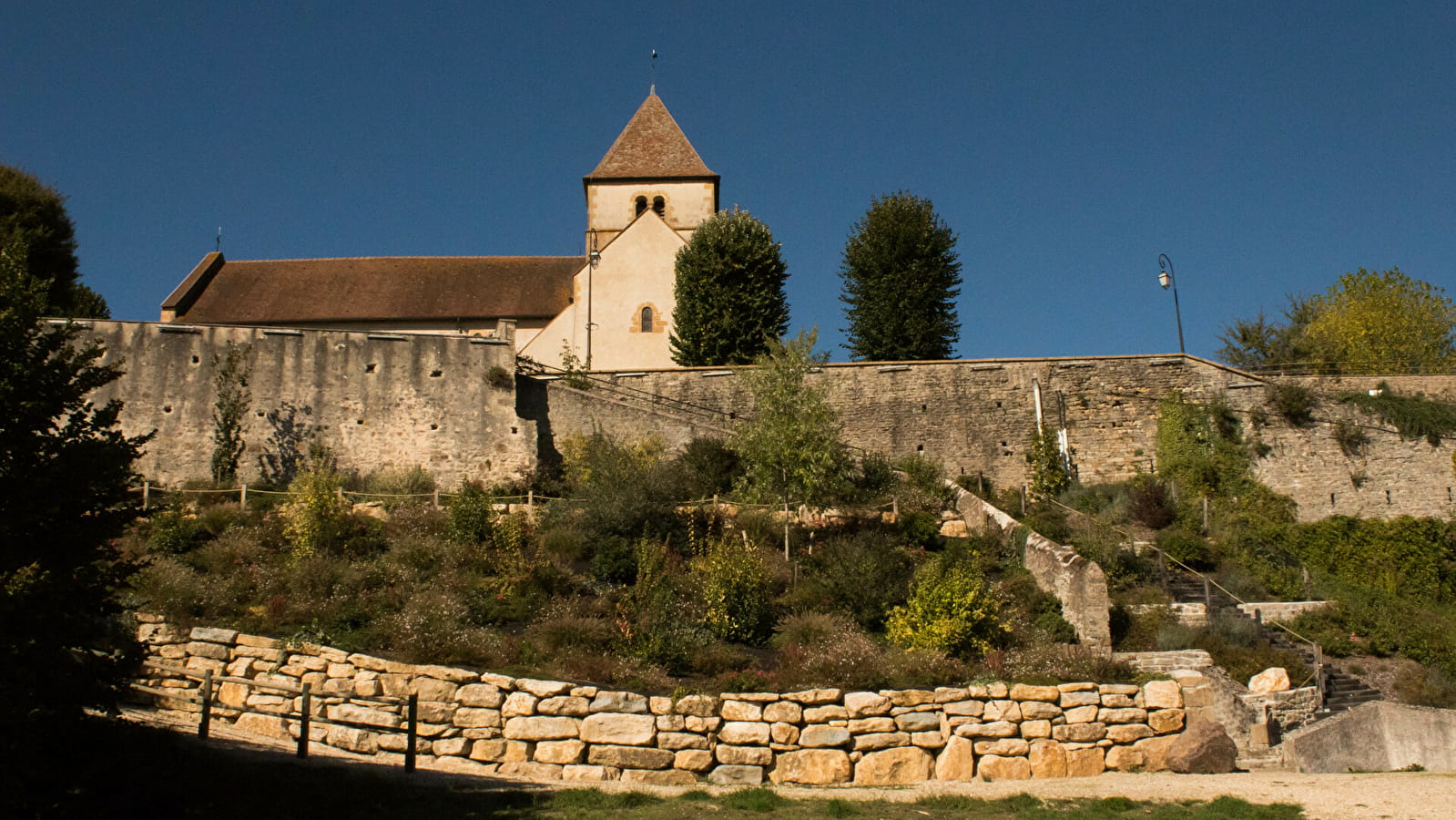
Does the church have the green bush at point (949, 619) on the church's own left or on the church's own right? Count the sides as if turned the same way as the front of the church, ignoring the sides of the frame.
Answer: on the church's own left

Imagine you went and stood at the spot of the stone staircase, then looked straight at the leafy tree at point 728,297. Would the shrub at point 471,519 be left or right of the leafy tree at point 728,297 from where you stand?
left

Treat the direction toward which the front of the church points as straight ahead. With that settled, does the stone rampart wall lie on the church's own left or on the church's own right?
on the church's own left

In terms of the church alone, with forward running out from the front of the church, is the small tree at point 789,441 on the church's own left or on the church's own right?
on the church's own left
